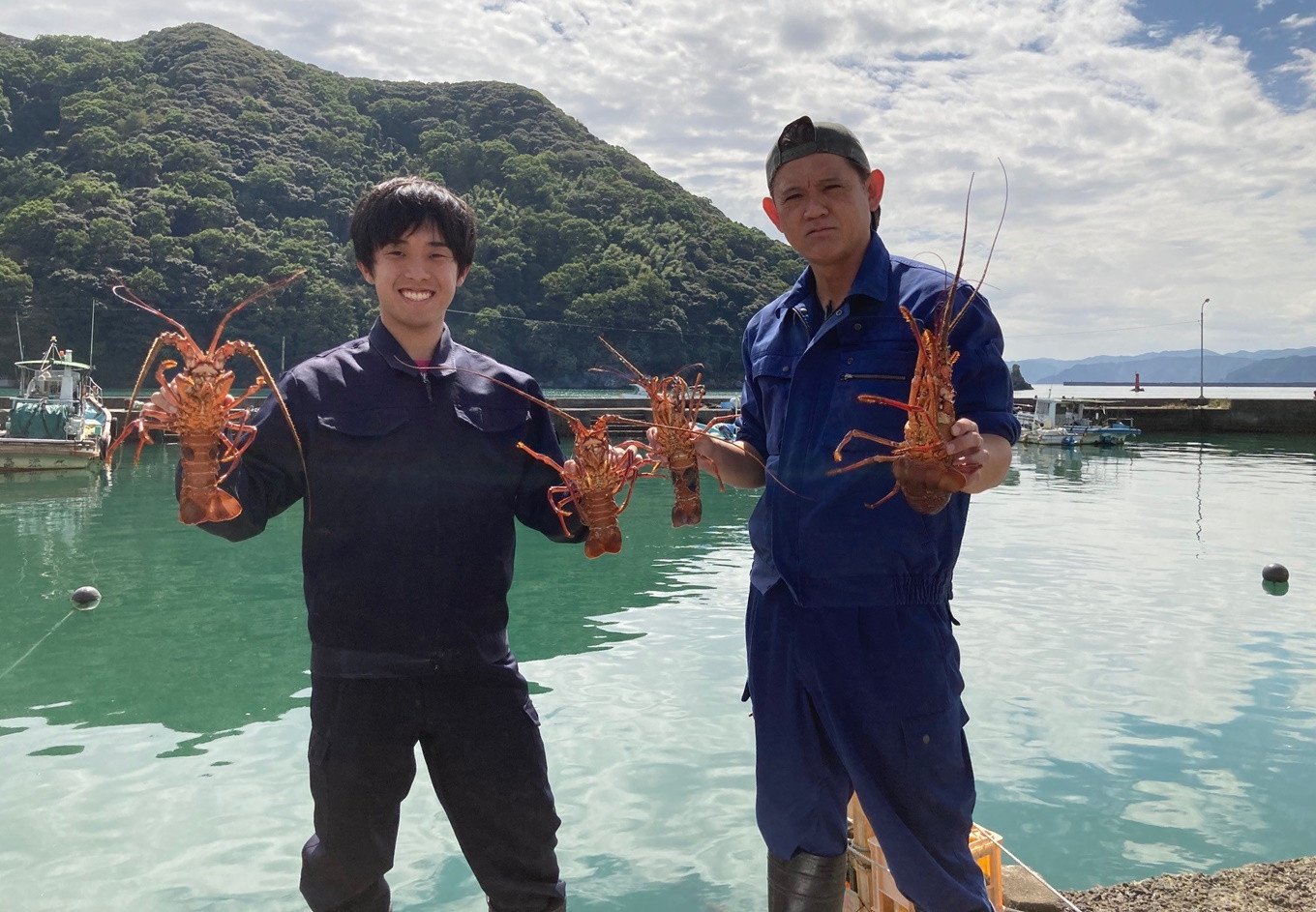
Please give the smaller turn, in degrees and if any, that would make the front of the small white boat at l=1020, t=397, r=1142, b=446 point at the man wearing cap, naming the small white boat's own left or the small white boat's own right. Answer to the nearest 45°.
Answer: approximately 90° to the small white boat's own right

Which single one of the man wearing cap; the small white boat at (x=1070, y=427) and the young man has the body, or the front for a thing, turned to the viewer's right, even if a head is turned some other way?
the small white boat

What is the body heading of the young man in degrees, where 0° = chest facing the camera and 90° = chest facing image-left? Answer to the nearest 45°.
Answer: approximately 0°

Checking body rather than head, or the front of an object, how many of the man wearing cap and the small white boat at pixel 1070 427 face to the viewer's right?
1

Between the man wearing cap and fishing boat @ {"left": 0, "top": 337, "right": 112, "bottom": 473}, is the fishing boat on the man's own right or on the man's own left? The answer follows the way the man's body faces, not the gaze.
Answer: on the man's own right

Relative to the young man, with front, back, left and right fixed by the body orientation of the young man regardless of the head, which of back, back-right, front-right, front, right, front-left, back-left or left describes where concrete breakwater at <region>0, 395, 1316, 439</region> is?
back-left

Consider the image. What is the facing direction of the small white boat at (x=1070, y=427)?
to the viewer's right

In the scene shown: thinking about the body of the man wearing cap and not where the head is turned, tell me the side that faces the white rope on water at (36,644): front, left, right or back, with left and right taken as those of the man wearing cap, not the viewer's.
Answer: right

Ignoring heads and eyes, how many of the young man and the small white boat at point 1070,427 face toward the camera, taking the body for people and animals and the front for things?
1
